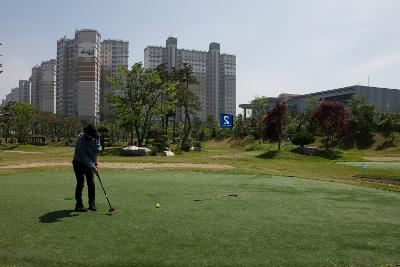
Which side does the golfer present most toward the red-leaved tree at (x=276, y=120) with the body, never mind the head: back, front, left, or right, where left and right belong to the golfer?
left

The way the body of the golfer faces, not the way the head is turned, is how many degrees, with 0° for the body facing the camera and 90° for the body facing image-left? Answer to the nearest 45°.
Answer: approximately 315°

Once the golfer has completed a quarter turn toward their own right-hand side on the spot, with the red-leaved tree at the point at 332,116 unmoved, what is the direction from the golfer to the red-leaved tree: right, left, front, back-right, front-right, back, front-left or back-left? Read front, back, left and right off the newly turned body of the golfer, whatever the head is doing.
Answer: back

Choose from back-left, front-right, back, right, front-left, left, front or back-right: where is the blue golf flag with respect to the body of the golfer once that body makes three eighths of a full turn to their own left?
front-right

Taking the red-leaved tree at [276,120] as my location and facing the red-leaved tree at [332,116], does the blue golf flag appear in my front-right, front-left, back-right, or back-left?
back-right
